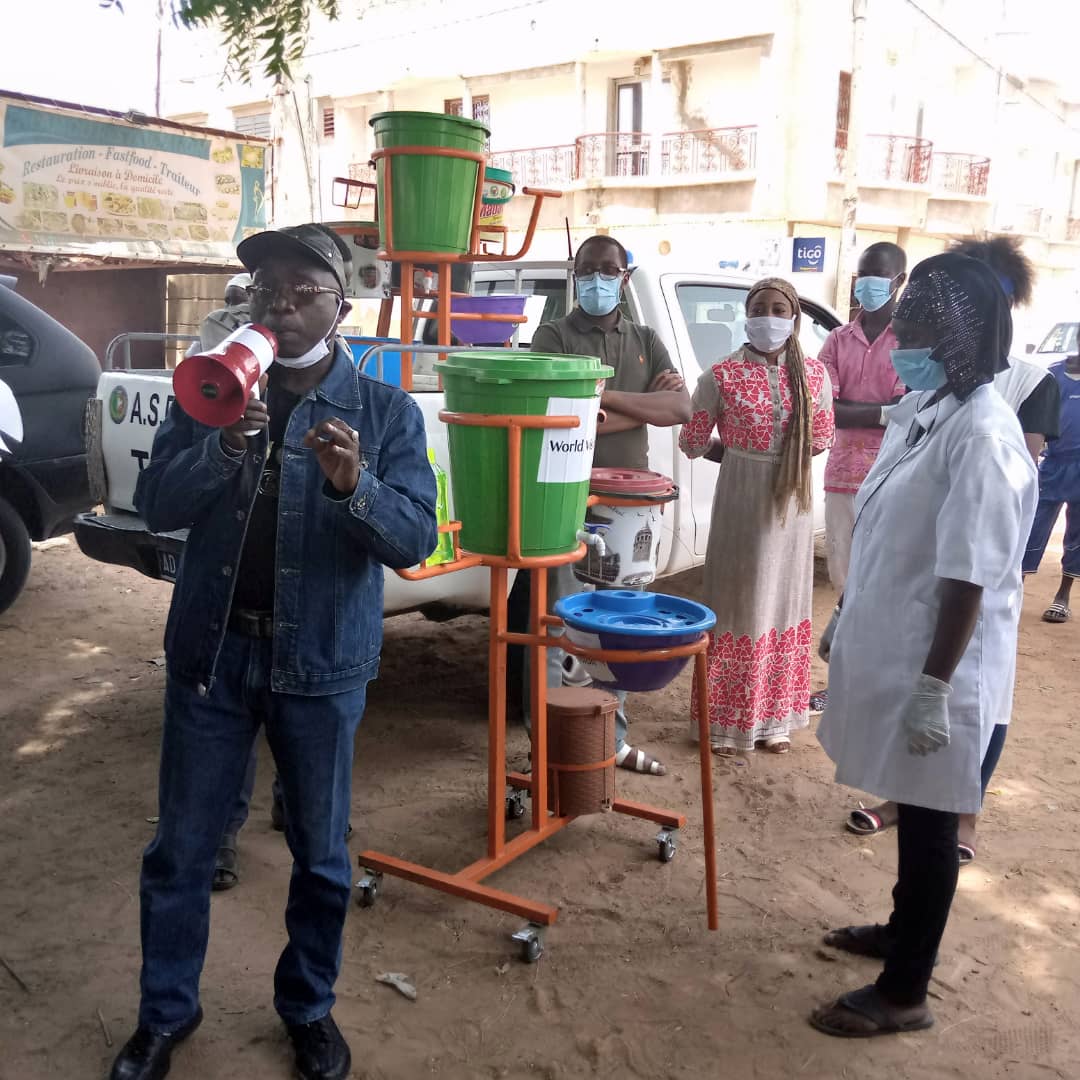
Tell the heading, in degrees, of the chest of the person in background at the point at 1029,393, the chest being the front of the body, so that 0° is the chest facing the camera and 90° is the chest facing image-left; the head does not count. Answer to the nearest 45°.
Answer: approximately 90°

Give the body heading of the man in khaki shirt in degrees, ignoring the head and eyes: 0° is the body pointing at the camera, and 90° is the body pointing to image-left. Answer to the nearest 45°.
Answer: approximately 0°

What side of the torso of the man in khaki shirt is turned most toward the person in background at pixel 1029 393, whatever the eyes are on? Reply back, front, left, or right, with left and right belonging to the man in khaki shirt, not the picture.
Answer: left

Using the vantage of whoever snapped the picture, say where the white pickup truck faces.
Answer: facing away from the viewer and to the right of the viewer

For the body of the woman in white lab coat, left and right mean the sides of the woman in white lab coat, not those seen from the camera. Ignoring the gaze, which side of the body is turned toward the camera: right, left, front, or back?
left

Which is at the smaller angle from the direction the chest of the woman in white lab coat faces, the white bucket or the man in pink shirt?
the white bucket
